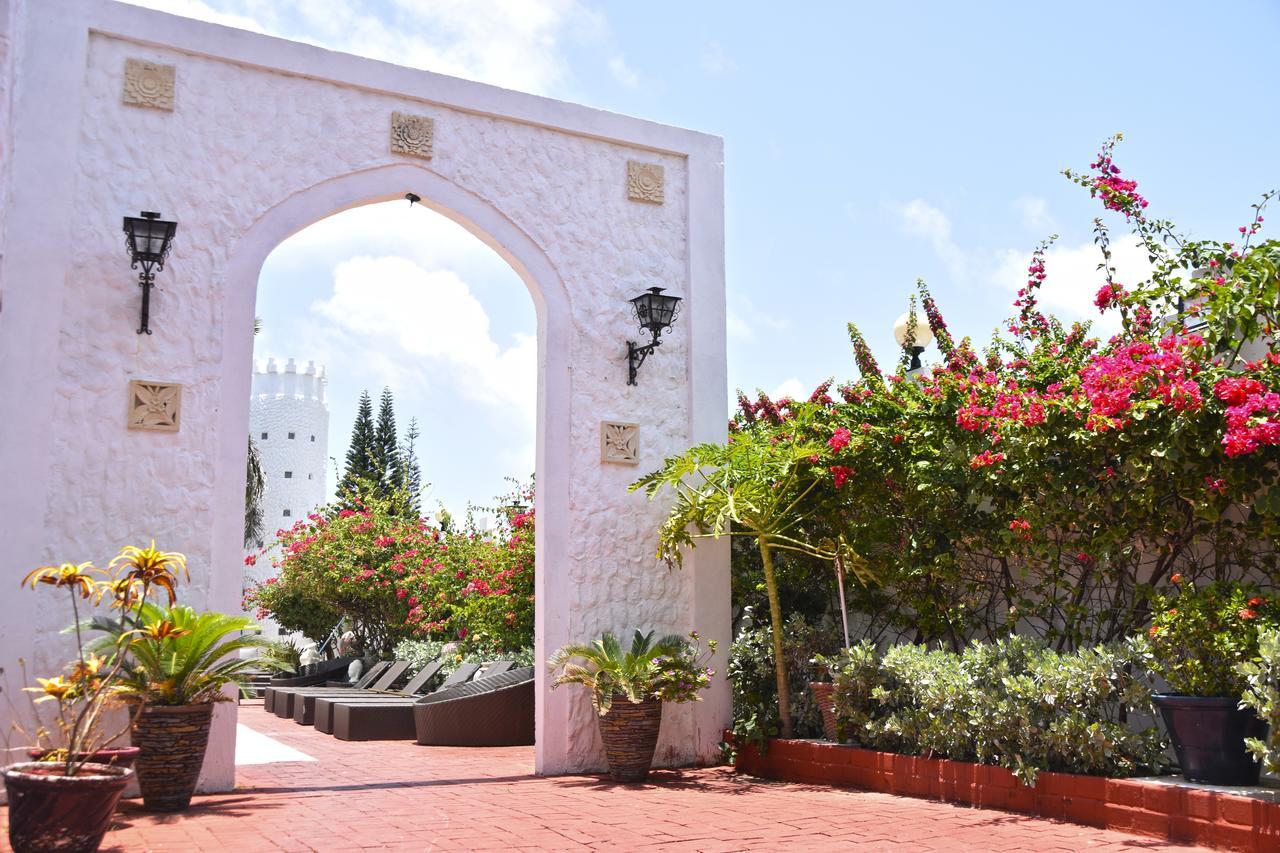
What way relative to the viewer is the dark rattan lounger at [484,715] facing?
to the viewer's left

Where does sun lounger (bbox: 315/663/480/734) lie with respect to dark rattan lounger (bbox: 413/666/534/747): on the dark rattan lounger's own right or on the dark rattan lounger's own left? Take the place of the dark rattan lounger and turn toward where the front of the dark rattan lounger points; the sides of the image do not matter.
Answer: on the dark rattan lounger's own right

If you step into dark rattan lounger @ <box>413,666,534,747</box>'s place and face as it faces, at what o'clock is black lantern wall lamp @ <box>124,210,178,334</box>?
The black lantern wall lamp is roughly at 10 o'clock from the dark rattan lounger.

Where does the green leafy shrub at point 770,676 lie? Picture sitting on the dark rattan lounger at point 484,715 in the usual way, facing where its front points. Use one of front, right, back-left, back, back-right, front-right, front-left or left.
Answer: back-left

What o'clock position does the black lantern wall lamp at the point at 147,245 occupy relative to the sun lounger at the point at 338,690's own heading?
The black lantern wall lamp is roughly at 11 o'clock from the sun lounger.

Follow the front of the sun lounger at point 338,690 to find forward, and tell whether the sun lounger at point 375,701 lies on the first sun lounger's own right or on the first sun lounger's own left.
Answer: on the first sun lounger's own left

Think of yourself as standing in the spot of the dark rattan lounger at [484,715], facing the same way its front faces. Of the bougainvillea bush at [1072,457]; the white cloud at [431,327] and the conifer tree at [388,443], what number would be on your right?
2

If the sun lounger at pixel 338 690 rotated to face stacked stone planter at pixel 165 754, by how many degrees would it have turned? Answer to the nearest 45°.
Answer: approximately 45° to its left

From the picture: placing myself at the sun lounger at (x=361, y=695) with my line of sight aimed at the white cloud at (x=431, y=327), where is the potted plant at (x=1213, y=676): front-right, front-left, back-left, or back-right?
back-right

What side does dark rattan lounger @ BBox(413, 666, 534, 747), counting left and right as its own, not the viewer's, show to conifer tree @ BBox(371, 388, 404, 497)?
right

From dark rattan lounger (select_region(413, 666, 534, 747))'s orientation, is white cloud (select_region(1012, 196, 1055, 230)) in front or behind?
behind

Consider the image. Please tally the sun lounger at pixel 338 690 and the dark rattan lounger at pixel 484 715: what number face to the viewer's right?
0
